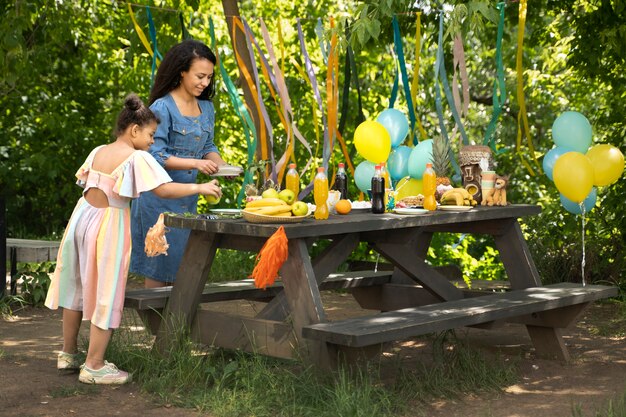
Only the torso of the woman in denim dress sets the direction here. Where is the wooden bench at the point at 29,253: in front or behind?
behind

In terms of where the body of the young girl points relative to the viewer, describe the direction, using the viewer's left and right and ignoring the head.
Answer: facing away from the viewer and to the right of the viewer

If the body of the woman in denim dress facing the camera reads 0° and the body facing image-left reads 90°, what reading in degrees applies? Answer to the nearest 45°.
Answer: approximately 315°

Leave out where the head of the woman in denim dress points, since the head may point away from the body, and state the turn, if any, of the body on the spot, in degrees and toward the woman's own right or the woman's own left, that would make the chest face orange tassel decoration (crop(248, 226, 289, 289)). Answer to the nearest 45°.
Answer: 0° — they already face it

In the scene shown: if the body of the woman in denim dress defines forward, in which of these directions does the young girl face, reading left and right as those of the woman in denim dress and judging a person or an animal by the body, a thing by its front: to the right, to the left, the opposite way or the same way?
to the left

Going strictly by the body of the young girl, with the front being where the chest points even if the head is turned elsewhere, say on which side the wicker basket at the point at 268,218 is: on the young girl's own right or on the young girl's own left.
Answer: on the young girl's own right

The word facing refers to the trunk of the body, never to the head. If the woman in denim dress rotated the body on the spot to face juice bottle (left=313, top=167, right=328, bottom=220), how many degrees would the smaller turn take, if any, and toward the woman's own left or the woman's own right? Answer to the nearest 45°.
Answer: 0° — they already face it

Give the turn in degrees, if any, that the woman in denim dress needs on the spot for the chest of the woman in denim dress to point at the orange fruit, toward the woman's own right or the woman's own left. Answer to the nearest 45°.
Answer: approximately 45° to the woman's own left

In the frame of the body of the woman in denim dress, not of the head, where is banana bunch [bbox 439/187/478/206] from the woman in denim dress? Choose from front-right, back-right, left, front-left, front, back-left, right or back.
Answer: front-left
